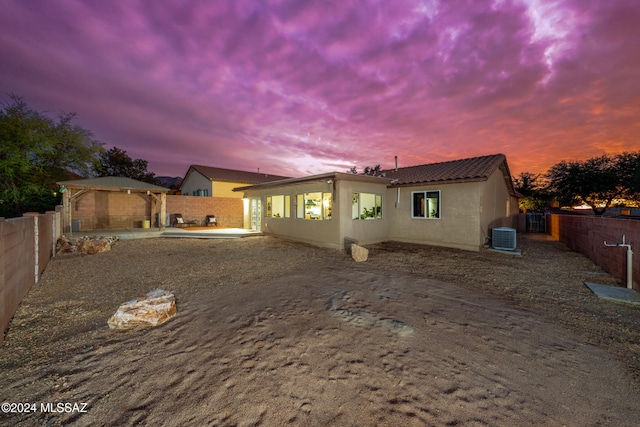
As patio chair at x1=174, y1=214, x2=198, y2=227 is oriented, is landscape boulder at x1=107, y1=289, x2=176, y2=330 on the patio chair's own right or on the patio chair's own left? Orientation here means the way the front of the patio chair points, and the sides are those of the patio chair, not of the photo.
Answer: on the patio chair's own right

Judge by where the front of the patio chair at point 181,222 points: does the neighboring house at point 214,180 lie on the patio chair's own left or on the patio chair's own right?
on the patio chair's own left
